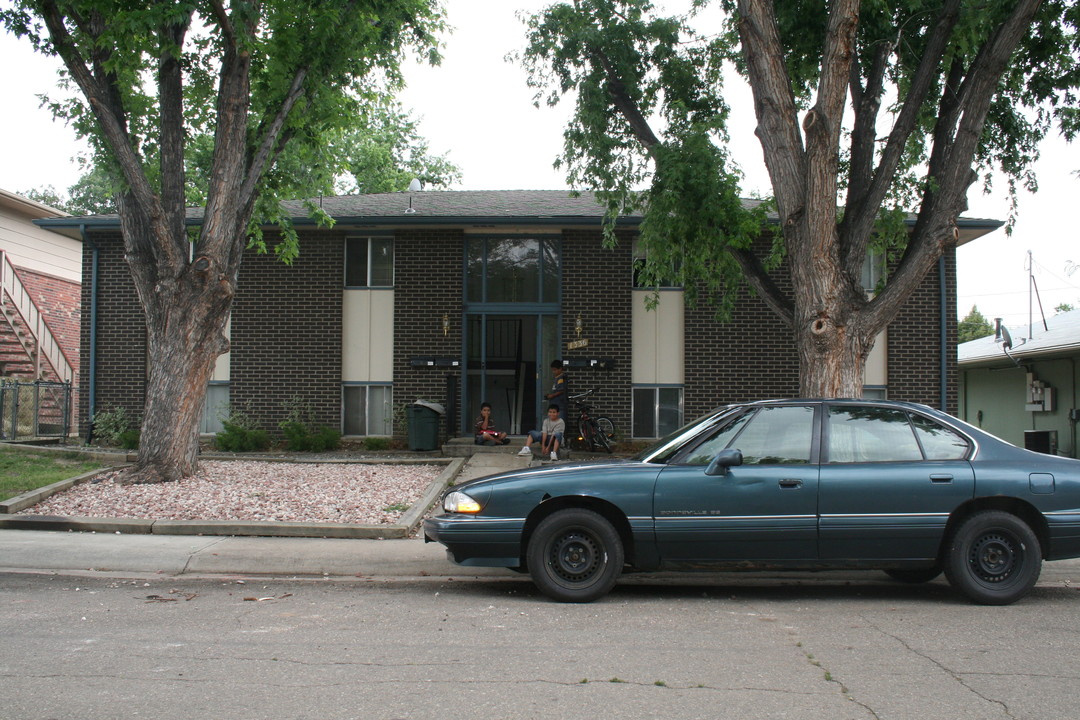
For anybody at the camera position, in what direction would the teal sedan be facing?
facing to the left of the viewer

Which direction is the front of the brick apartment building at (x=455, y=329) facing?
toward the camera

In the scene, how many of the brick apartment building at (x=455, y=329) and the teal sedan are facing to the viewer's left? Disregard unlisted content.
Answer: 1

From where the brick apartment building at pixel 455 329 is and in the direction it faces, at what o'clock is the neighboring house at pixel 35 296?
The neighboring house is roughly at 4 o'clock from the brick apartment building.

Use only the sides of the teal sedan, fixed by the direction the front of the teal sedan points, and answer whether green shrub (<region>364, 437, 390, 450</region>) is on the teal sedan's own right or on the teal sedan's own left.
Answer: on the teal sedan's own right

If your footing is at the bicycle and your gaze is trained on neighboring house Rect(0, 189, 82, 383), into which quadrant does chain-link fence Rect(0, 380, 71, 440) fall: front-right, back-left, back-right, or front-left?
front-left

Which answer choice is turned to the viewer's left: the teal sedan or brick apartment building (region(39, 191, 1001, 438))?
the teal sedan

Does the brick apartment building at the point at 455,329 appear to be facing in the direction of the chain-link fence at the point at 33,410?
no

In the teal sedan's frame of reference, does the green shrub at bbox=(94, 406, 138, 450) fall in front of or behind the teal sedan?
in front

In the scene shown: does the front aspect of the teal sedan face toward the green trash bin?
no

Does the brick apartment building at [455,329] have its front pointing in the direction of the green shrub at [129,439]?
no
